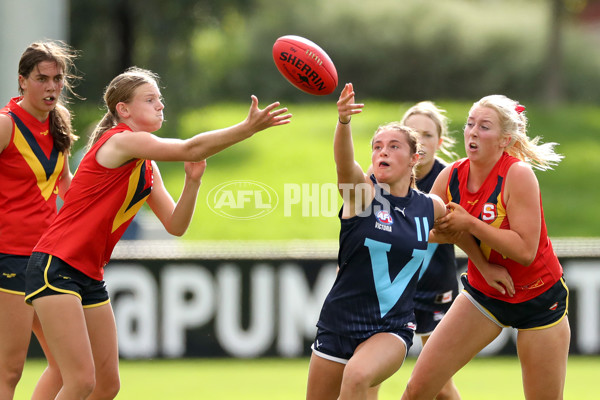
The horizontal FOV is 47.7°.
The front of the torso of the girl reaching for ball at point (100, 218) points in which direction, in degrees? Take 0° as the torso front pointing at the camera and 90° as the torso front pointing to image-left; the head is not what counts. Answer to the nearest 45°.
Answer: approximately 315°

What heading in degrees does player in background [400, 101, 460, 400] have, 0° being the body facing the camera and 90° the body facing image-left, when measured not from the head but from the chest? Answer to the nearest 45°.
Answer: approximately 45°

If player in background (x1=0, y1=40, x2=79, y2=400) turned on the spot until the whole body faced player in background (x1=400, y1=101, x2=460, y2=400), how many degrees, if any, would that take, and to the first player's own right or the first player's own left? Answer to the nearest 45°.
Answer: approximately 45° to the first player's own left

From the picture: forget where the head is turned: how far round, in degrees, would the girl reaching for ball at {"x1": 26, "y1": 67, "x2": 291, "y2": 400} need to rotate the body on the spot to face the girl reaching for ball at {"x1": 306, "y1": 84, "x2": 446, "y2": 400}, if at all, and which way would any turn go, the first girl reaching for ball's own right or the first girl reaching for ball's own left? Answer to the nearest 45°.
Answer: approximately 45° to the first girl reaching for ball's own left

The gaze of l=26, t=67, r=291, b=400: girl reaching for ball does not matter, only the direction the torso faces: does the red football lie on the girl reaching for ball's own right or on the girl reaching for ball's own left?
on the girl reaching for ball's own left
